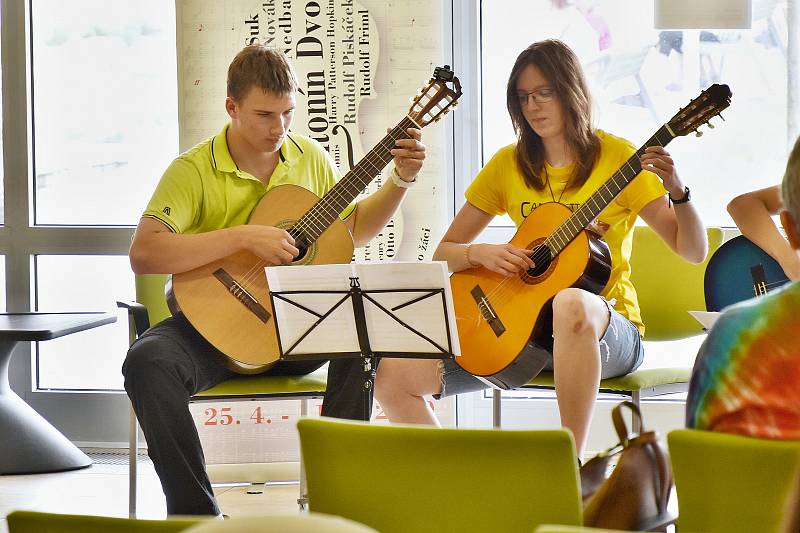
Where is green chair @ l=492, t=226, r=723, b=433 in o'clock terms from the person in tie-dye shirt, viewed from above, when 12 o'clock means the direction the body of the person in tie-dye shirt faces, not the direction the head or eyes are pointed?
The green chair is roughly at 12 o'clock from the person in tie-dye shirt.

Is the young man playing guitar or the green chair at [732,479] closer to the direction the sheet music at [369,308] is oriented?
the young man playing guitar

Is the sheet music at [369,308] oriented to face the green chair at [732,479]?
no

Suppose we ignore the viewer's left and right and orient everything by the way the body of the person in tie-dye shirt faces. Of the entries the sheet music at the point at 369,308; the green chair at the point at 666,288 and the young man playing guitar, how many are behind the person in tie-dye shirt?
0

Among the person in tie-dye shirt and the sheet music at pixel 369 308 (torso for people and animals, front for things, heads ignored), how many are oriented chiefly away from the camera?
2

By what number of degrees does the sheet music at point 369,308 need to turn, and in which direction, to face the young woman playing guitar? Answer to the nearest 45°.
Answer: approximately 45° to its right

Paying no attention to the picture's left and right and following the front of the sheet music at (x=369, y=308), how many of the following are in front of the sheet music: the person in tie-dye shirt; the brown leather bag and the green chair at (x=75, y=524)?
0

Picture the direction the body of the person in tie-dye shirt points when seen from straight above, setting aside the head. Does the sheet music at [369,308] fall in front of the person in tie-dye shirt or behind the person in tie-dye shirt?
in front

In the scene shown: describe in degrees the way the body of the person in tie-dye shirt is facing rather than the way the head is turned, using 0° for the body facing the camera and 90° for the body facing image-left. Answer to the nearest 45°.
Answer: approximately 180°

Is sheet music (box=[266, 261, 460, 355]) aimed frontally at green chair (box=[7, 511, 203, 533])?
no

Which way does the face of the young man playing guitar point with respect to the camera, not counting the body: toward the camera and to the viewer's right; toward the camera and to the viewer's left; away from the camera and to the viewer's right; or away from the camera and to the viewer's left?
toward the camera and to the viewer's right

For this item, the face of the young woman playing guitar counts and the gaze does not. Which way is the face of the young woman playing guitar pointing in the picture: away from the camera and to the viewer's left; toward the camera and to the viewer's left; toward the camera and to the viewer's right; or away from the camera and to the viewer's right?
toward the camera and to the viewer's left

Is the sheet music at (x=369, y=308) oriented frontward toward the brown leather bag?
no

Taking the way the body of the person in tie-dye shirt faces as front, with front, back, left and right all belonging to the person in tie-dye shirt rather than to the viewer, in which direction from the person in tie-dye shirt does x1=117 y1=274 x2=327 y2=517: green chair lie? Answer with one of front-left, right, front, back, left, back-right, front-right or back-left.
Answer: front-left

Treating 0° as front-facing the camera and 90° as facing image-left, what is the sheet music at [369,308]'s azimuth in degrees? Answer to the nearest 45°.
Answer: approximately 180°

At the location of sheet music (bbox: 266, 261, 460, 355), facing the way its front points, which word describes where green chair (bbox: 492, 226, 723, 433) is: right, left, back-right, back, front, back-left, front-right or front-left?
front-right

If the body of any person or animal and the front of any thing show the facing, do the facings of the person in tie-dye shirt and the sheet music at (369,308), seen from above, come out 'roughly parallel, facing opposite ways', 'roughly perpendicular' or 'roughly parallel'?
roughly parallel
